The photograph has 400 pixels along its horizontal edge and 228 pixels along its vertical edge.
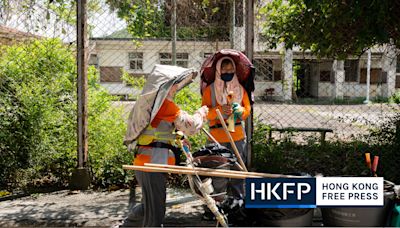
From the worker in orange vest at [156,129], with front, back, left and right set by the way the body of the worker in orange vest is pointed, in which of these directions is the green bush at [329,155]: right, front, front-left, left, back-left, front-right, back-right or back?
front-left

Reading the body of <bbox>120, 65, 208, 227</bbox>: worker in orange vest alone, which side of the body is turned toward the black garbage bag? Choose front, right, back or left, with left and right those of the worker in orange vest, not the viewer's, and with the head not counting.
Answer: front

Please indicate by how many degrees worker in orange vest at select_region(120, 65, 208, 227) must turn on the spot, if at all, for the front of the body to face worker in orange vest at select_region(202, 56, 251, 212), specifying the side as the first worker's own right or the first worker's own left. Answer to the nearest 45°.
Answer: approximately 45° to the first worker's own left

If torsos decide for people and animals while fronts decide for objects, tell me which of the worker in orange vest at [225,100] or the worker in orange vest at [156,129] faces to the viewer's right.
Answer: the worker in orange vest at [156,129]

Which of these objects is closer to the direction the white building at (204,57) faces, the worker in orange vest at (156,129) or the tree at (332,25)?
the worker in orange vest

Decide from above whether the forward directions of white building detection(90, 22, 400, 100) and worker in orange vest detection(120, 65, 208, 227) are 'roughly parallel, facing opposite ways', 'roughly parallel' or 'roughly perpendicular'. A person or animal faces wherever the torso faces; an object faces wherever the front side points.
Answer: roughly perpendicular

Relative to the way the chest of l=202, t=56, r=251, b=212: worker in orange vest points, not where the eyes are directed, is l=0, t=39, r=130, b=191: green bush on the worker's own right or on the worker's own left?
on the worker's own right

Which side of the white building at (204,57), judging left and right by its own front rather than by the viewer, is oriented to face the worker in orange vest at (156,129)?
front

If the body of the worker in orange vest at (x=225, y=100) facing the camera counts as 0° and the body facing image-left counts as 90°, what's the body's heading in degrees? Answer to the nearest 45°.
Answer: approximately 0°

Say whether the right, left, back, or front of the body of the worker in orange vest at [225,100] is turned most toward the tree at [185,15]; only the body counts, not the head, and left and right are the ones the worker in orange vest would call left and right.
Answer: back

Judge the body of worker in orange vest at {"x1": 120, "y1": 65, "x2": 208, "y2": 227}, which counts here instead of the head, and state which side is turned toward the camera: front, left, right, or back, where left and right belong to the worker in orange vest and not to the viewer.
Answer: right

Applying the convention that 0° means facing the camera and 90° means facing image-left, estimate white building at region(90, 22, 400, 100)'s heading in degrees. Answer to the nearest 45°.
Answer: approximately 0°
